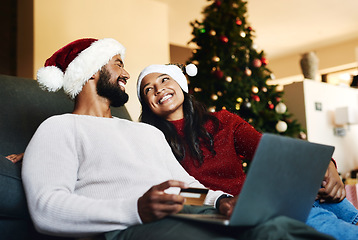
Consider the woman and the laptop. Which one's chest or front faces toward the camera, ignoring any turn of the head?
the woman

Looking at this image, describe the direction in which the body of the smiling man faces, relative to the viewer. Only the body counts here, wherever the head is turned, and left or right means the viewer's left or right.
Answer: facing the viewer and to the right of the viewer

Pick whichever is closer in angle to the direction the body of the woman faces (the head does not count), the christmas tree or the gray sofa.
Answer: the gray sofa

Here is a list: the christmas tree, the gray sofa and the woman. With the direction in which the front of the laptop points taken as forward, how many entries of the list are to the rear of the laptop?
0

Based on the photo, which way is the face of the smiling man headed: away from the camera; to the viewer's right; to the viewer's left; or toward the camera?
to the viewer's right

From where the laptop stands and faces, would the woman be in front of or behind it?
in front

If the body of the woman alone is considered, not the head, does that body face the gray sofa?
no

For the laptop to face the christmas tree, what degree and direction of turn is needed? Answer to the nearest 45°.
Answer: approximately 45° to its right

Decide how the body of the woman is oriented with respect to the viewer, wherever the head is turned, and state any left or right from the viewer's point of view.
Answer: facing the viewer

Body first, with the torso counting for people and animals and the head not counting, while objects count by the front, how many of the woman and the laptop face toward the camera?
1

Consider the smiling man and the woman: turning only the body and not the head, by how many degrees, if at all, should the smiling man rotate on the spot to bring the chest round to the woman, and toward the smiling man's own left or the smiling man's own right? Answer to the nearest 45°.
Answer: approximately 90° to the smiling man's own left

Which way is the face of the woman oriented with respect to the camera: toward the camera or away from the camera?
toward the camera

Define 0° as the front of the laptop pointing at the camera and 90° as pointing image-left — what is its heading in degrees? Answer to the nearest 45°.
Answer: approximately 135°

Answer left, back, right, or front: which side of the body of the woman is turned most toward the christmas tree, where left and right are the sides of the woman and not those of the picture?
back
